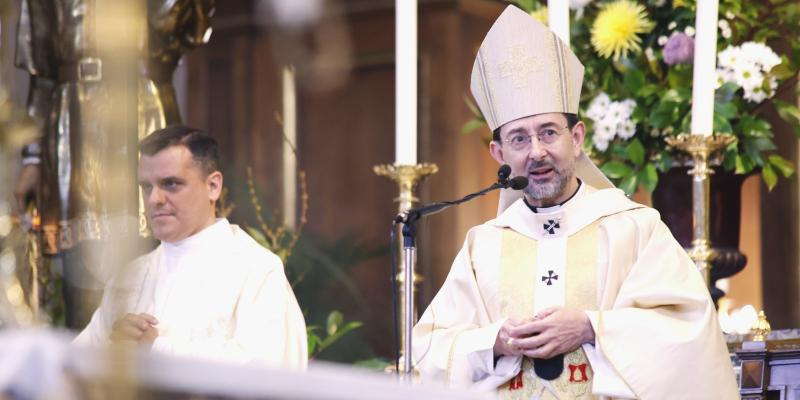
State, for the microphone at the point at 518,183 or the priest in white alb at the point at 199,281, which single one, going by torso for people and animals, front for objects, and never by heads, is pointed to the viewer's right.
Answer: the microphone

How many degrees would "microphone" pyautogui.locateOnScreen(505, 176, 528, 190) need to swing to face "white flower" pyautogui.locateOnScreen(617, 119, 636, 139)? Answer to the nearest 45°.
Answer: approximately 90° to its left

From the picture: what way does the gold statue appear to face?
toward the camera

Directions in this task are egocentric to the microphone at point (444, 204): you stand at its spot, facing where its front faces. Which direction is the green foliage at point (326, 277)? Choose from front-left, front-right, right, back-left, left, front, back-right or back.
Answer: left

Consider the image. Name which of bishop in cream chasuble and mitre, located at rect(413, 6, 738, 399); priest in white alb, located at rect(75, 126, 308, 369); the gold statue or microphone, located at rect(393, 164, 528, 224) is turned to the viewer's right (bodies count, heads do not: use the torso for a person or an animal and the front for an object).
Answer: the microphone

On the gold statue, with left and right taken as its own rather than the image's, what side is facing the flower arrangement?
left

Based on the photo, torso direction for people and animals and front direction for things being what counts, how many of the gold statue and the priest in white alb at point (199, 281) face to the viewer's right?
0

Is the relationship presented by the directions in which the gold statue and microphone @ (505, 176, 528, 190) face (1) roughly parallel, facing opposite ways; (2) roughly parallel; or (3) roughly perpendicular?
roughly perpendicular

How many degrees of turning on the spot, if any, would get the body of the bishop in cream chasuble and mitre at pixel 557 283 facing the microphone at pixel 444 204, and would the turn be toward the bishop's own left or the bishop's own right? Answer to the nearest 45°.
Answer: approximately 45° to the bishop's own right

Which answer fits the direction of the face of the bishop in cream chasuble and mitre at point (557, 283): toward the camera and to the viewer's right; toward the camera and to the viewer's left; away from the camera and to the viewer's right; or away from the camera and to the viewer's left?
toward the camera and to the viewer's left

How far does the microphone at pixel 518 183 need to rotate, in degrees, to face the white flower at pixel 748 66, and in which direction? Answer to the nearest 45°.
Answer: approximately 45° to its left

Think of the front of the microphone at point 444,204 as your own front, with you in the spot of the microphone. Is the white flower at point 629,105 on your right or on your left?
on your left

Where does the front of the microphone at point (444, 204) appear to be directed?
to the viewer's right
